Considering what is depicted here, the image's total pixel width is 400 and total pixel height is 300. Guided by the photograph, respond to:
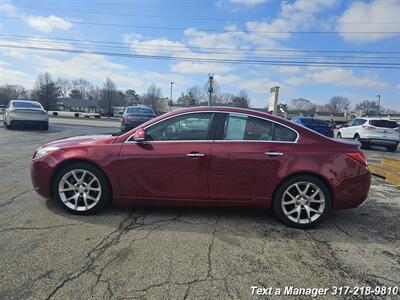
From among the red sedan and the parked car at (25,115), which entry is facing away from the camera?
the parked car

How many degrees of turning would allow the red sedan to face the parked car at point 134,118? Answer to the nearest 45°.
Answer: approximately 90° to its right

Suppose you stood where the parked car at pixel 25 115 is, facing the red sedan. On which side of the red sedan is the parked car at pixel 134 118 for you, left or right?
left

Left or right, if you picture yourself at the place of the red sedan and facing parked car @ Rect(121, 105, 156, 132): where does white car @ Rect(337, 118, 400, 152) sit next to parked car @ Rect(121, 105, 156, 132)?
right

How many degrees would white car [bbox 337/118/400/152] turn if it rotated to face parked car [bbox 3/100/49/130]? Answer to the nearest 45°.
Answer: approximately 90° to its left

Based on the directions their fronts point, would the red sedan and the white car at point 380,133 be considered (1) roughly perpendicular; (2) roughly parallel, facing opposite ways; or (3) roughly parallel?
roughly perpendicular

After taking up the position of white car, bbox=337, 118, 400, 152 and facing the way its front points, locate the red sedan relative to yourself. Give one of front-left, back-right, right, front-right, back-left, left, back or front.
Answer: back-left

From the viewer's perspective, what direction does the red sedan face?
to the viewer's left

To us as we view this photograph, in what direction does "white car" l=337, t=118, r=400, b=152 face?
facing away from the viewer and to the left of the viewer

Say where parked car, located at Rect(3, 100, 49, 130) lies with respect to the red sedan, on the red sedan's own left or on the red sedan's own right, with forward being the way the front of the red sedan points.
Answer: on the red sedan's own right

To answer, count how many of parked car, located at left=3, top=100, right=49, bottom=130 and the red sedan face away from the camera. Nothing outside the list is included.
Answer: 1

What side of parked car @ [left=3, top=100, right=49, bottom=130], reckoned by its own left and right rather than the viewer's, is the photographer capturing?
back

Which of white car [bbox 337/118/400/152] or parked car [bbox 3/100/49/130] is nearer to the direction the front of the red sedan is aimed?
the parked car
